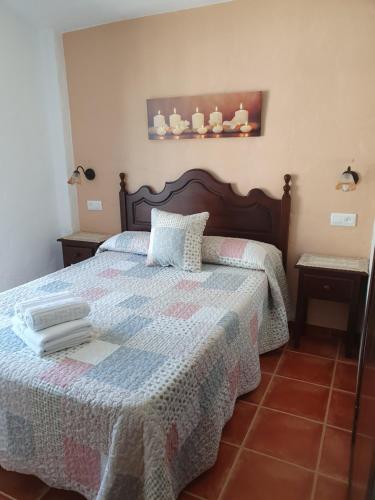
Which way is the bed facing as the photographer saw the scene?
facing the viewer and to the left of the viewer

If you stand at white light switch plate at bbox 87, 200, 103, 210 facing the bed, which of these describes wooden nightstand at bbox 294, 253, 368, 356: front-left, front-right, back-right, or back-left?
front-left

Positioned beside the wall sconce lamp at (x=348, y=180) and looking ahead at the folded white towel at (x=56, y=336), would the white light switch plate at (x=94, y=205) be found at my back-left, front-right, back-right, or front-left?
front-right

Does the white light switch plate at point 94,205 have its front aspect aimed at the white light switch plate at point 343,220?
no

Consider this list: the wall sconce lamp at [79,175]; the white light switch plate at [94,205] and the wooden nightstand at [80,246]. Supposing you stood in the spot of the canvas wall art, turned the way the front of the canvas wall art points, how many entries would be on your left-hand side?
0

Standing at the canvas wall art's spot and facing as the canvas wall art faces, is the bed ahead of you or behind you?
ahead

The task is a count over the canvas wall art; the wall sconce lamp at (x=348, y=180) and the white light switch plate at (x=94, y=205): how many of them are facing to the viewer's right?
0

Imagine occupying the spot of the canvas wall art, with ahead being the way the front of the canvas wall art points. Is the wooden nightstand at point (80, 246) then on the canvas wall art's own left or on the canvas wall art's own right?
on the canvas wall art's own right

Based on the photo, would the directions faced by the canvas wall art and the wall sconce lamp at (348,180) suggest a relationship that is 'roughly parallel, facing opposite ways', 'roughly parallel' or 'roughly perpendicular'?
roughly parallel

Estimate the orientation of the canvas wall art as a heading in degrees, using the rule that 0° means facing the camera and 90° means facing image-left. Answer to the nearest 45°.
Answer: approximately 45°

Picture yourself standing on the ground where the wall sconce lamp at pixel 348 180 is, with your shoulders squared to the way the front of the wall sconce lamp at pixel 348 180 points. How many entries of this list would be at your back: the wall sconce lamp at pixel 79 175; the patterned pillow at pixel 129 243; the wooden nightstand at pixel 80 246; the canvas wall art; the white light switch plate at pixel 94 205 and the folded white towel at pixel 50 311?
0

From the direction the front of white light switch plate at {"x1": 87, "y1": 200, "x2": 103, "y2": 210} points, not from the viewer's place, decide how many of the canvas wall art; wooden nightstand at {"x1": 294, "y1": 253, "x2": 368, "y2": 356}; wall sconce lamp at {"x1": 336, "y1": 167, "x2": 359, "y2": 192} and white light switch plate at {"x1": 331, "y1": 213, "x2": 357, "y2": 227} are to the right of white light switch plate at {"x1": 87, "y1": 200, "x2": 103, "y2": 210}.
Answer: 0

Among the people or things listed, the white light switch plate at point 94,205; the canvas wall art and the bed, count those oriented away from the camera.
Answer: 0

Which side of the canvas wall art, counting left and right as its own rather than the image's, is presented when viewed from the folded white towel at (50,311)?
front

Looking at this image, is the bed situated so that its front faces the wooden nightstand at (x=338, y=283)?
no

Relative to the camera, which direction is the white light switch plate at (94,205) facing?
toward the camera

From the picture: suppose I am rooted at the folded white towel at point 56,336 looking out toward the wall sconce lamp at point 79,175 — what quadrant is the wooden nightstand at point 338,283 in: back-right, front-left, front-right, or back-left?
front-right

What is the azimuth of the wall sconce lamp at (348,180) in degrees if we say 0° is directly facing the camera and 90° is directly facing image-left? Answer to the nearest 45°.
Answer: approximately 45°

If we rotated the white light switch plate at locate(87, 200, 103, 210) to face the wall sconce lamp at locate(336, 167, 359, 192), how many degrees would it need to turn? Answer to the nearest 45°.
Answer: approximately 45° to its left
